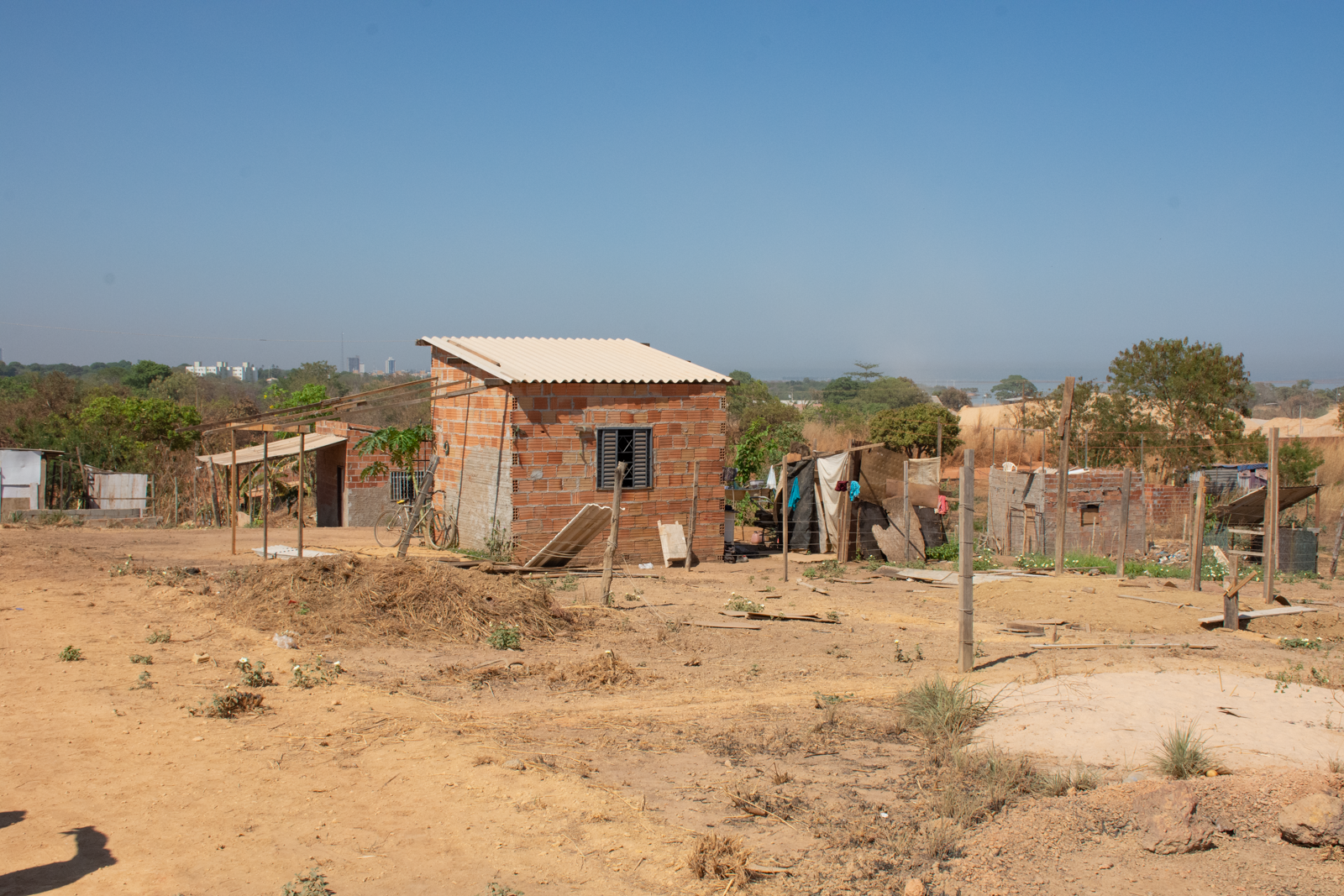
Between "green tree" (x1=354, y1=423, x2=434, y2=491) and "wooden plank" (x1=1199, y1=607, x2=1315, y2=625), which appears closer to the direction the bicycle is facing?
the wooden plank

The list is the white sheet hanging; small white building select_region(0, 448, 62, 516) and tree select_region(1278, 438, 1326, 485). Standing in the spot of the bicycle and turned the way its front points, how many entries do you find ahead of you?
2

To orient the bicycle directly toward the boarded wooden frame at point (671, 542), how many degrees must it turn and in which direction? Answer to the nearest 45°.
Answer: approximately 45° to its right

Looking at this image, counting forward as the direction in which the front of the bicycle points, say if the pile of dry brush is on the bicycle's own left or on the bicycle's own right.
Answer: on the bicycle's own right

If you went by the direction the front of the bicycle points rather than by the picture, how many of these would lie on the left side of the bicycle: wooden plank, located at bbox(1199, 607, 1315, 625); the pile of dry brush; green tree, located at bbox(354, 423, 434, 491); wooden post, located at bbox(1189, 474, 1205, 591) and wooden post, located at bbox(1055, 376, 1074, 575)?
1

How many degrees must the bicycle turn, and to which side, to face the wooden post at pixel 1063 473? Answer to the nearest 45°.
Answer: approximately 45° to its right

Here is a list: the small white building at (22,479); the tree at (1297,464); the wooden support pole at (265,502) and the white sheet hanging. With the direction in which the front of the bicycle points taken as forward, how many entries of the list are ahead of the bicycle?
2

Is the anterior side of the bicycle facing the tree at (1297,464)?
yes

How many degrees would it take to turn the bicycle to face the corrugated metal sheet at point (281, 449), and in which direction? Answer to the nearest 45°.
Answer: approximately 135° to its left

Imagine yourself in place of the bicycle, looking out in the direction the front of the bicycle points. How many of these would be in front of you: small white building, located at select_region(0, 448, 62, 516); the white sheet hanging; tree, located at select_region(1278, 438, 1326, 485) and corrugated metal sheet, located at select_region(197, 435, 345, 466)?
2

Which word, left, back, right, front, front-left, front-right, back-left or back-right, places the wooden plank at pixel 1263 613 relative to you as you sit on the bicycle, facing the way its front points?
front-right

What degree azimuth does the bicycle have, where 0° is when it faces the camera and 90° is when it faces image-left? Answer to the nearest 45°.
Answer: approximately 270°
